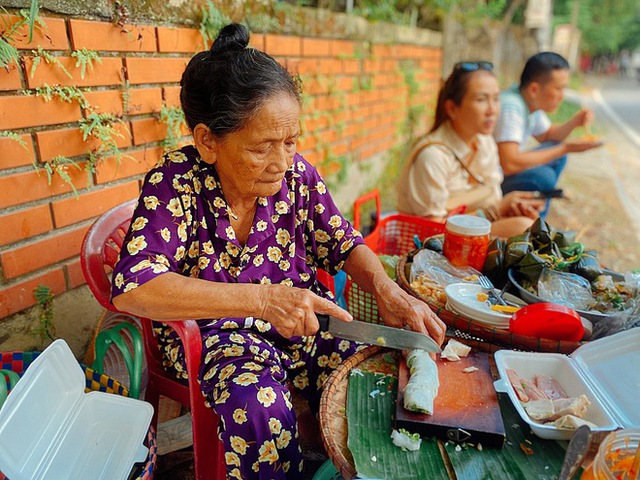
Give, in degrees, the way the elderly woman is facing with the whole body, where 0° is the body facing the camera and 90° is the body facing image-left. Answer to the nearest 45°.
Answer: approximately 315°

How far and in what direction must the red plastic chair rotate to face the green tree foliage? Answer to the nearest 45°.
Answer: approximately 90° to its left

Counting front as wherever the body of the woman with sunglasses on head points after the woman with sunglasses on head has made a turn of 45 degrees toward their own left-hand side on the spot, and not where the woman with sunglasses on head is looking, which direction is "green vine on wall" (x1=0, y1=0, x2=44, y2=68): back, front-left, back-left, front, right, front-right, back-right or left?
back-right

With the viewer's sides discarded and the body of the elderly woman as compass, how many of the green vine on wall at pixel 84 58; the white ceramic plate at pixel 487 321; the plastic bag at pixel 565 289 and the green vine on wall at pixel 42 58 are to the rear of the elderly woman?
2

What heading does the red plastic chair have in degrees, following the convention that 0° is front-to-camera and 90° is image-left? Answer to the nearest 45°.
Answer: approximately 315°

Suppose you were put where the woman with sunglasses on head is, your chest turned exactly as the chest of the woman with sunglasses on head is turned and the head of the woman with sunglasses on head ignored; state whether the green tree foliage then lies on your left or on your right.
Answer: on your left

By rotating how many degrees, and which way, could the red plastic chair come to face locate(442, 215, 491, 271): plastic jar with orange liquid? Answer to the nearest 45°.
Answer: approximately 45° to its left

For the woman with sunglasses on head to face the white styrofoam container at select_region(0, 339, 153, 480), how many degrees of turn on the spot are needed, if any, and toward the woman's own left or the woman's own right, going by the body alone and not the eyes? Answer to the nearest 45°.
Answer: approximately 90° to the woman's own right

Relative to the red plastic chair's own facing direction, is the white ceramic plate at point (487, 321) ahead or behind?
ahead

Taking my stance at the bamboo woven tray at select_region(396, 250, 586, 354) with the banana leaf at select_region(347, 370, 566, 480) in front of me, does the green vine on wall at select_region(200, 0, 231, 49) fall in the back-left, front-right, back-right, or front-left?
back-right

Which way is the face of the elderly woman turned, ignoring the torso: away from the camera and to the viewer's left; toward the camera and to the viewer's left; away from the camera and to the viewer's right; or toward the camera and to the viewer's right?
toward the camera and to the viewer's right

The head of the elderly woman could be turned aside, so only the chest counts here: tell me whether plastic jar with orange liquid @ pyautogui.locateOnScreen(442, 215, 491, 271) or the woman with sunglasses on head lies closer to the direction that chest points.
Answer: the plastic jar with orange liquid

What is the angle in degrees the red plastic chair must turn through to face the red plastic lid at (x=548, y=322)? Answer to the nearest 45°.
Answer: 0° — it already faces it
